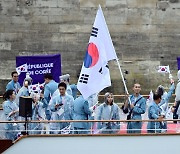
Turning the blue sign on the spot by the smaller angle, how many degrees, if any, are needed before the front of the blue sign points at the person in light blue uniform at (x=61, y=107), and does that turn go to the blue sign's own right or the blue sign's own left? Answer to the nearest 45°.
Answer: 0° — it already faces them

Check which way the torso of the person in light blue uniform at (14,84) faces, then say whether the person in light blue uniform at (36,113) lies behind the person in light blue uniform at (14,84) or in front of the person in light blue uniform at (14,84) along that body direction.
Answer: in front

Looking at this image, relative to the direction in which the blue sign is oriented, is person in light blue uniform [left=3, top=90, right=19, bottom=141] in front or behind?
in front

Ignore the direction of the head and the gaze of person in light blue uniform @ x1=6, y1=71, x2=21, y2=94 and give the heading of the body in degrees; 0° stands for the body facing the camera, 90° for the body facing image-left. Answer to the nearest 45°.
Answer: approximately 315°
